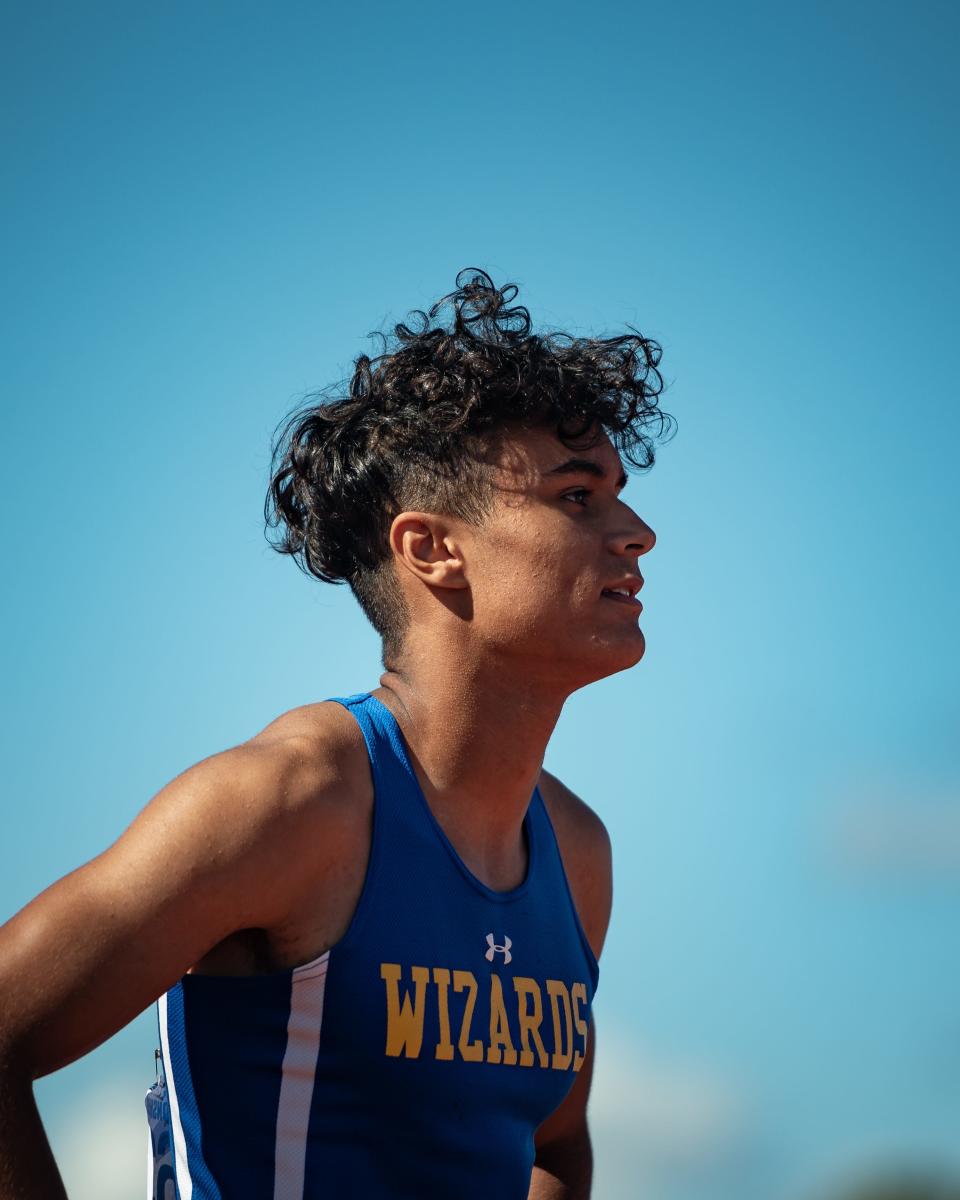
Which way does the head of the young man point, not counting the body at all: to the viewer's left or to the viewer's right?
to the viewer's right

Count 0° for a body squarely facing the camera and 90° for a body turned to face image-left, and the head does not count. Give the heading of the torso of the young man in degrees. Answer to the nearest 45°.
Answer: approximately 315°
